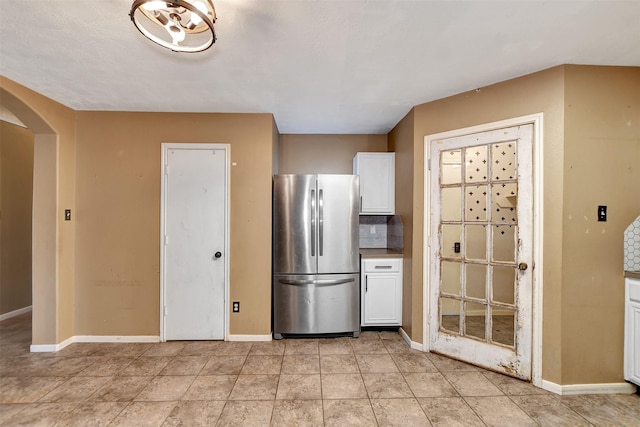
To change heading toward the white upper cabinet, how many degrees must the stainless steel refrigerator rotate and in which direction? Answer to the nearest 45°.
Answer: approximately 135° to its left

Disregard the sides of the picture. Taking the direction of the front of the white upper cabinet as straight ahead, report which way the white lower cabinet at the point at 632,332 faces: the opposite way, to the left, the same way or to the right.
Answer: to the right

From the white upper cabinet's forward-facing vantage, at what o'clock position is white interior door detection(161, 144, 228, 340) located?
The white interior door is roughly at 2 o'clock from the white upper cabinet.

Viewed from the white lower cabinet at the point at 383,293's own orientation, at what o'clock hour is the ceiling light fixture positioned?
The ceiling light fixture is roughly at 1 o'clock from the white lower cabinet.

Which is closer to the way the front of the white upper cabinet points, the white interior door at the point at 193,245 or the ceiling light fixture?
the ceiling light fixture

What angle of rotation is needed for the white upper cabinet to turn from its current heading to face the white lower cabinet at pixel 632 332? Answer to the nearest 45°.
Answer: approximately 45° to its left

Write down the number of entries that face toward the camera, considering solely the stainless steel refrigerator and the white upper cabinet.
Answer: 2

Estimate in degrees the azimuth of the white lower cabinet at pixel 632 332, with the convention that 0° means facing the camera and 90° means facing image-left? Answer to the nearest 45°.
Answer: approximately 45°

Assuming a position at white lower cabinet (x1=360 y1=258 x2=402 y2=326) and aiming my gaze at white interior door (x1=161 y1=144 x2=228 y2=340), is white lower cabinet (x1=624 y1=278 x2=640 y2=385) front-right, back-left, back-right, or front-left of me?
back-left

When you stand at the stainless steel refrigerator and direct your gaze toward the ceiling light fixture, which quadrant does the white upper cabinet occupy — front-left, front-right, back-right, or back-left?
back-left

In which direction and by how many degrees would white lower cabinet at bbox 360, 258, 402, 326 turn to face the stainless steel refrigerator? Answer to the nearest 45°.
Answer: approximately 90° to its right

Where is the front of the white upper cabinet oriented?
toward the camera
